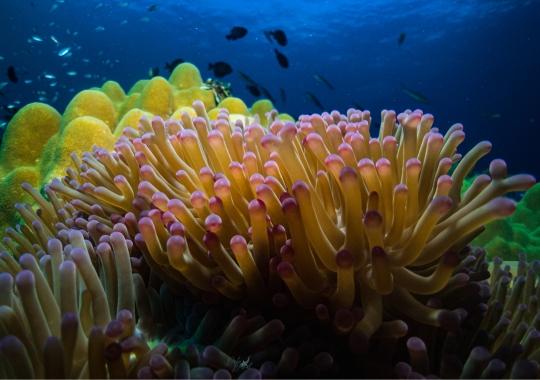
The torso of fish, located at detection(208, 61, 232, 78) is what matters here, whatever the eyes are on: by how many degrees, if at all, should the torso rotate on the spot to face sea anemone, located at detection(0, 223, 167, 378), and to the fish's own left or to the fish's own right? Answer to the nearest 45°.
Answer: approximately 90° to the fish's own right

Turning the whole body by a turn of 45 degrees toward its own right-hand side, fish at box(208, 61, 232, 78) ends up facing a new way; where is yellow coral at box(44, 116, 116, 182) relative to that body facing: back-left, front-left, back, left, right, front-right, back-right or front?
front-right

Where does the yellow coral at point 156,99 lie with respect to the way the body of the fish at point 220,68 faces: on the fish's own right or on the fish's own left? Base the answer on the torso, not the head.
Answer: on the fish's own right

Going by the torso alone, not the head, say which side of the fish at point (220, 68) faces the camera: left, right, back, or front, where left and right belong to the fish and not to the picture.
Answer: right

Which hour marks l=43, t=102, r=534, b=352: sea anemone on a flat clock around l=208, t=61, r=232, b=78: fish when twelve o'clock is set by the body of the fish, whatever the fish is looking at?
The sea anemone is roughly at 3 o'clock from the fish.
